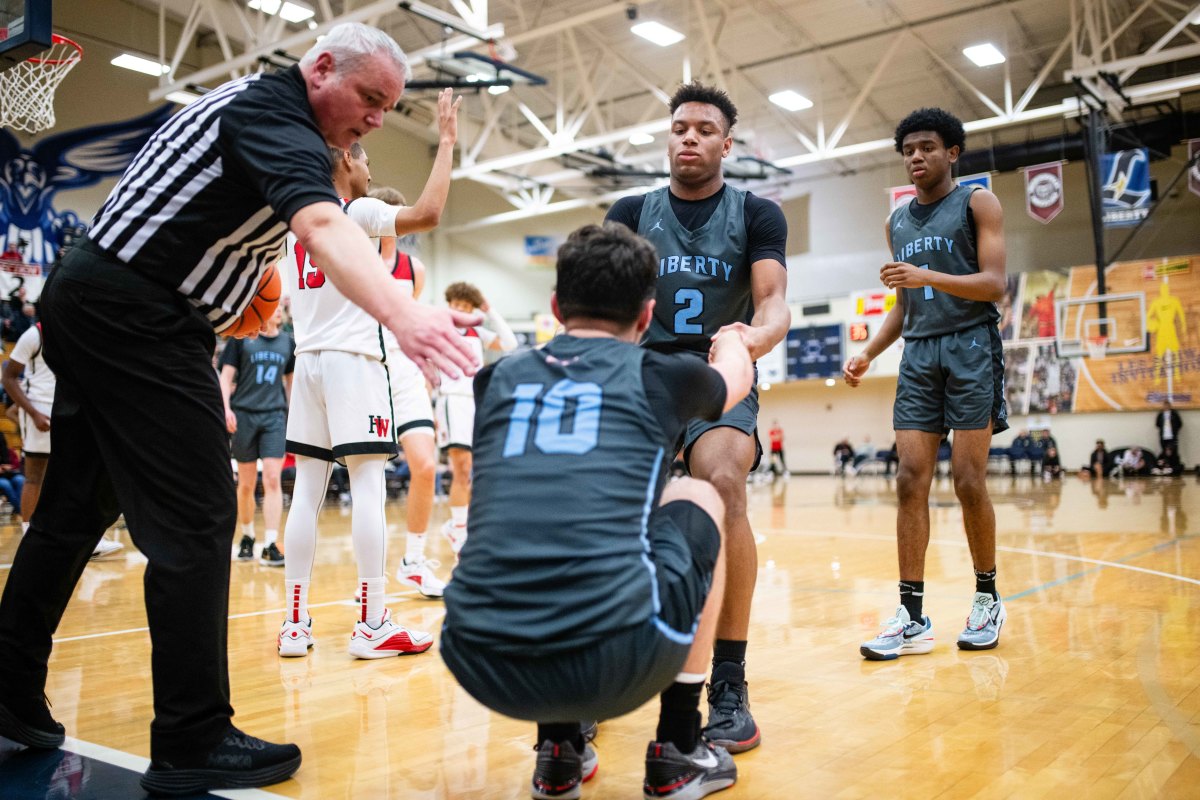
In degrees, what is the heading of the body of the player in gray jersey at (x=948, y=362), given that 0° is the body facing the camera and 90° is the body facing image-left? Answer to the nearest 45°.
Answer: approximately 45°

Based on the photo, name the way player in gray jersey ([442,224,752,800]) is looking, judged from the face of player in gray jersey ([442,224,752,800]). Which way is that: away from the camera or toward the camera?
away from the camera

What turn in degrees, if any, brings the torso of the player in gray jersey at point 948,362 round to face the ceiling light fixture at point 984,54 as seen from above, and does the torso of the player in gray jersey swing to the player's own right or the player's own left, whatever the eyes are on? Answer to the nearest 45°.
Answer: approximately 135° to the player's own right

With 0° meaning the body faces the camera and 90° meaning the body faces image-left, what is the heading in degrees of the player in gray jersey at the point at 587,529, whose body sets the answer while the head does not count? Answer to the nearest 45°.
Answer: approximately 225°

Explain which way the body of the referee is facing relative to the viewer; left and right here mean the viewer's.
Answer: facing to the right of the viewer

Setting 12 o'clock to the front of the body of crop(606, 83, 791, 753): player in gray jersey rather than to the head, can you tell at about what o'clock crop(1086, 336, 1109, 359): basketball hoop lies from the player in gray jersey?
The basketball hoop is roughly at 7 o'clock from the player in gray jersey.

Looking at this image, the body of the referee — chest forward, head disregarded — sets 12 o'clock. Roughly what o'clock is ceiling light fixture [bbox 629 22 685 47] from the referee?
The ceiling light fixture is roughly at 10 o'clock from the referee.
